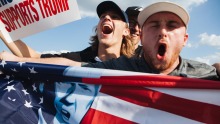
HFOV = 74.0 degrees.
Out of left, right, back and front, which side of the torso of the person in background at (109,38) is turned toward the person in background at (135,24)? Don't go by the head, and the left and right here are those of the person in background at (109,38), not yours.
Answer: back

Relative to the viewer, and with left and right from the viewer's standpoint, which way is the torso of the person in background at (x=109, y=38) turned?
facing the viewer and to the left of the viewer
